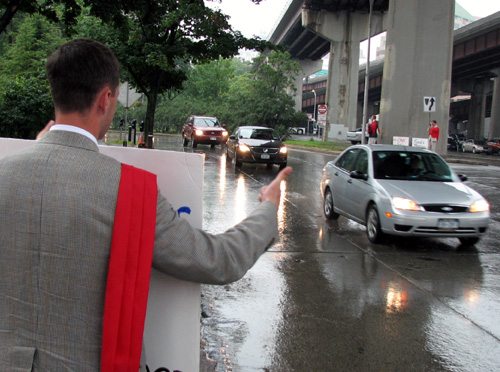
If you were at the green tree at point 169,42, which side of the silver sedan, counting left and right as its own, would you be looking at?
back

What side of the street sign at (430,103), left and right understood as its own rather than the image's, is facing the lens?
front

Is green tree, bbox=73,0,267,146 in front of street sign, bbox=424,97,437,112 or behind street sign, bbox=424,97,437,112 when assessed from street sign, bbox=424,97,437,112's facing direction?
in front

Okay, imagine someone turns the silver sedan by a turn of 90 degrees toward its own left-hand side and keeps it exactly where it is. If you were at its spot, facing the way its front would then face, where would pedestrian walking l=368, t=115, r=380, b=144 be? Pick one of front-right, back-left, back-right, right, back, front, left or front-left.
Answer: front-left

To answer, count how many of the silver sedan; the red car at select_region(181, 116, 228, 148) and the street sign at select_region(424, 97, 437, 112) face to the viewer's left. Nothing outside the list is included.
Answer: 0

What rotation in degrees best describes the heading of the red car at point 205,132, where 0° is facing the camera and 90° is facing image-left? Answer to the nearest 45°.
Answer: approximately 315°

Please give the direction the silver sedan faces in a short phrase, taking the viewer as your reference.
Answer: facing the viewer and to the right of the viewer

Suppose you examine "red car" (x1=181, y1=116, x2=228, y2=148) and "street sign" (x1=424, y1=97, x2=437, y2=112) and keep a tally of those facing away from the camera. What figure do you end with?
0

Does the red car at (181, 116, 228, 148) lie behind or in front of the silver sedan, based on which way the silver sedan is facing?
behind
